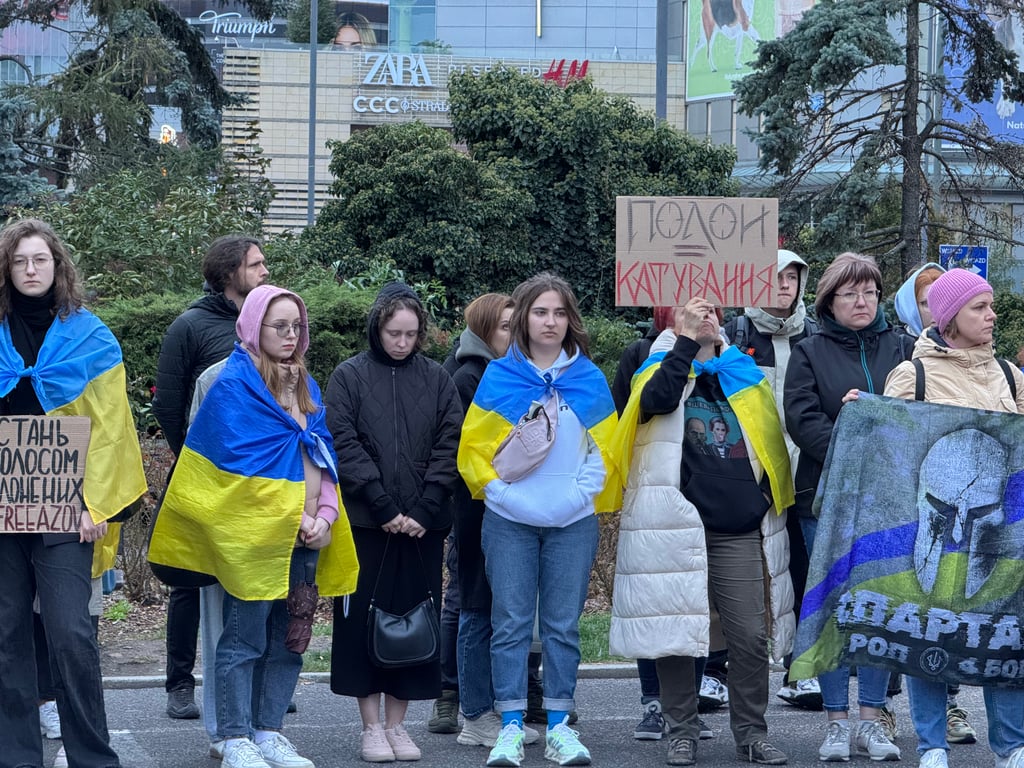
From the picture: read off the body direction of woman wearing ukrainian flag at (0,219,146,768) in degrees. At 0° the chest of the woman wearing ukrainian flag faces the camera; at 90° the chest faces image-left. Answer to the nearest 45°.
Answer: approximately 0°

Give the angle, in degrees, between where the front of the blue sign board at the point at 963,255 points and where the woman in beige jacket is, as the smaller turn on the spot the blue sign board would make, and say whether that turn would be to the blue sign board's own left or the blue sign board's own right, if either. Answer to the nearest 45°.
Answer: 0° — it already faces them

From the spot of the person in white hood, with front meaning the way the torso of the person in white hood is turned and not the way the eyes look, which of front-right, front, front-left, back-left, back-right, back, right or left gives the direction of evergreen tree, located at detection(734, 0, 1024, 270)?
back

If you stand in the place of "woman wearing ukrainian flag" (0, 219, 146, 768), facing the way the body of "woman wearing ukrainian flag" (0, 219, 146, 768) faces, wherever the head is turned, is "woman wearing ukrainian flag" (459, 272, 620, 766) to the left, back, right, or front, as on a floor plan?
left

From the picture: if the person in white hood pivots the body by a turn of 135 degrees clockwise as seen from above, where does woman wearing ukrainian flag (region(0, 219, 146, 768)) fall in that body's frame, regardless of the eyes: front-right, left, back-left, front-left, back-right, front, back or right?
left

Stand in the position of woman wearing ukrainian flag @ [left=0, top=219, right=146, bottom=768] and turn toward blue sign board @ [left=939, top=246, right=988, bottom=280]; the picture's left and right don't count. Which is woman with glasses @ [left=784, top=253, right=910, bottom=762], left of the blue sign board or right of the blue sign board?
right

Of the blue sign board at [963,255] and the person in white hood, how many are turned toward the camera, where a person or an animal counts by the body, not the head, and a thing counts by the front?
2

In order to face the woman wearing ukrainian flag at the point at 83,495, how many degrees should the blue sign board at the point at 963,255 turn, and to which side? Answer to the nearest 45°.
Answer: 0° — it already faces them

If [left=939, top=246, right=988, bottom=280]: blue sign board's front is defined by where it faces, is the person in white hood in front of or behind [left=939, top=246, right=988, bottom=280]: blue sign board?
in front

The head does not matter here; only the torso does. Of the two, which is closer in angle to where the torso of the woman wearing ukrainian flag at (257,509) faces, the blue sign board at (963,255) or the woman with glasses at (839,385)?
the woman with glasses

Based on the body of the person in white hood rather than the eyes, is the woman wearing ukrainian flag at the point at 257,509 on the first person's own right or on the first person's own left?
on the first person's own right
